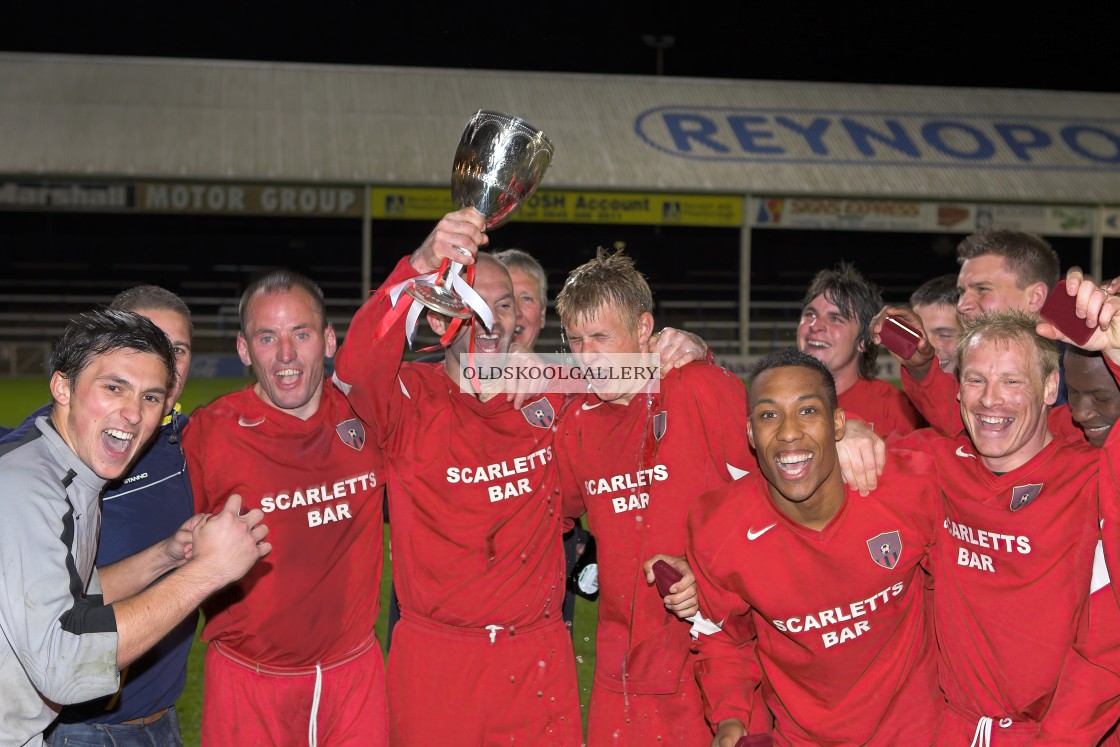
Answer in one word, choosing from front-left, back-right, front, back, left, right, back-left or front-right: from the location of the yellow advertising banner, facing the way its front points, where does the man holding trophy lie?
front

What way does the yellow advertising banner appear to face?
toward the camera
